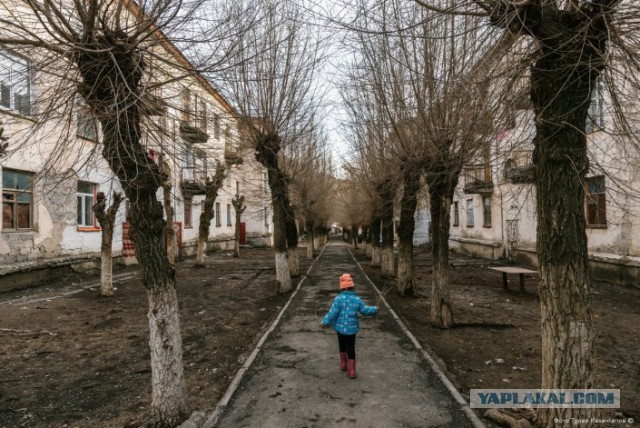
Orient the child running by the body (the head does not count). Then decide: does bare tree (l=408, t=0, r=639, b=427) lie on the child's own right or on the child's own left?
on the child's own right

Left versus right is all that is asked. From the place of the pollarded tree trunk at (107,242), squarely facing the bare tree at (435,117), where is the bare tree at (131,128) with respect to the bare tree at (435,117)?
right

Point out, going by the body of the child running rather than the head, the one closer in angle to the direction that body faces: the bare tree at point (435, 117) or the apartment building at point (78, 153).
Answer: the bare tree

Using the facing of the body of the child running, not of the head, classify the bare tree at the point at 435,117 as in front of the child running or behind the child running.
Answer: in front

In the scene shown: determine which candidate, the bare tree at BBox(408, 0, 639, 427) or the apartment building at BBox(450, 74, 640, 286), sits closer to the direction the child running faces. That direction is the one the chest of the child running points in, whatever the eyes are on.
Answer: the apartment building

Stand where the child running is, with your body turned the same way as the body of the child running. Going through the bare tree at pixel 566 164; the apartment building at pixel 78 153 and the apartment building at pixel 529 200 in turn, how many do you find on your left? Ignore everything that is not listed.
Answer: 1

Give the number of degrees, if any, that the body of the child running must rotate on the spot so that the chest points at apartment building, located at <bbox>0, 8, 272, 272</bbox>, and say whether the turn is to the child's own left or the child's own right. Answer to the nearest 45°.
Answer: approximately 90° to the child's own left

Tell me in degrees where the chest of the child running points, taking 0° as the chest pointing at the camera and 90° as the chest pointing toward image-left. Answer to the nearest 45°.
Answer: approximately 180°

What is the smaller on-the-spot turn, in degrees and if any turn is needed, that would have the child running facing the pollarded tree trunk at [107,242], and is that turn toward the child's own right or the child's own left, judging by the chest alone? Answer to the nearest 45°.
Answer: approximately 45° to the child's own left

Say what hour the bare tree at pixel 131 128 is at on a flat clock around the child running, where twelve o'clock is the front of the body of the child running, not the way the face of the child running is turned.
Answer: The bare tree is roughly at 8 o'clock from the child running.

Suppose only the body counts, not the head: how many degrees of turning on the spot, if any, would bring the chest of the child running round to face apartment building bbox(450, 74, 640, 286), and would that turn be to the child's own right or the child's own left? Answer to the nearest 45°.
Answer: approximately 45° to the child's own right
